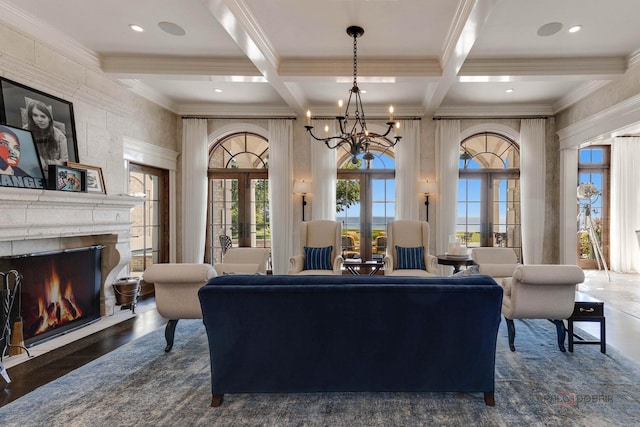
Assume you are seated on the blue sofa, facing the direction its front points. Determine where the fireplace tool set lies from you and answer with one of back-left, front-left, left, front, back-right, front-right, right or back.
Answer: left

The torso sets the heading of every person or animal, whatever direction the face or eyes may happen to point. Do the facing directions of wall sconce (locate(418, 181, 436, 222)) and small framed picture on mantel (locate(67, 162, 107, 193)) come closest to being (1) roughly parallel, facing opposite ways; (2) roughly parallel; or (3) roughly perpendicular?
roughly perpendicular

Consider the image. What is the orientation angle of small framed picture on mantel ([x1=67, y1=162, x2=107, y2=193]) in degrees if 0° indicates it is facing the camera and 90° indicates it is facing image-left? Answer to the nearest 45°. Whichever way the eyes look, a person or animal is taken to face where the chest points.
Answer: approximately 315°

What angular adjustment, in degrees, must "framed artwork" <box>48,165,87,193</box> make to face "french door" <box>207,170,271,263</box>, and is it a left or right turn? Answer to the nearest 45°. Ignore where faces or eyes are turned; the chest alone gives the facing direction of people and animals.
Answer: approximately 90° to its left

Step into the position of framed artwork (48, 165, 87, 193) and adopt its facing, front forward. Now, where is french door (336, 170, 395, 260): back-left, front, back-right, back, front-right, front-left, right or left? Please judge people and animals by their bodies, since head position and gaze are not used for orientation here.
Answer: front-left

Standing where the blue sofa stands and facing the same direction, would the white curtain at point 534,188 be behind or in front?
in front

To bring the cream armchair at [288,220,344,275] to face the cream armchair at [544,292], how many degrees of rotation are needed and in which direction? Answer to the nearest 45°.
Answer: approximately 45° to its left

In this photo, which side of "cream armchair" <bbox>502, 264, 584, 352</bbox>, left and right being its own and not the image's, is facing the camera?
left

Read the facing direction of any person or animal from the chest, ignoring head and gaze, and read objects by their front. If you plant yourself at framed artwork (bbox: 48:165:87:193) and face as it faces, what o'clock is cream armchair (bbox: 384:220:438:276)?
The cream armchair is roughly at 11 o'clock from the framed artwork.

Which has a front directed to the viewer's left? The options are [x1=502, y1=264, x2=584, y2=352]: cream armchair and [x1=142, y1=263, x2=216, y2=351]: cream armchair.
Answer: [x1=502, y1=264, x2=584, y2=352]: cream armchair

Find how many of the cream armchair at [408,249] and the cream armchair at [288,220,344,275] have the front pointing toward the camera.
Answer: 2

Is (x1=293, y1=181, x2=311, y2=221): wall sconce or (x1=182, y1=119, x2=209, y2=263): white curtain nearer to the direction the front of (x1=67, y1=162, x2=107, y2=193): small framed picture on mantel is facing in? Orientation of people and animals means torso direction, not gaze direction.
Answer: the wall sconce

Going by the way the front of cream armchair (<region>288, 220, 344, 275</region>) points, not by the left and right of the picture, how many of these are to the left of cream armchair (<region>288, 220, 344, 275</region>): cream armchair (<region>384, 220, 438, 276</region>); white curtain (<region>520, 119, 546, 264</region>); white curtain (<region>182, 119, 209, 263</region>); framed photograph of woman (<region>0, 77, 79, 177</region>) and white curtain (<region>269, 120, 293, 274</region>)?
2

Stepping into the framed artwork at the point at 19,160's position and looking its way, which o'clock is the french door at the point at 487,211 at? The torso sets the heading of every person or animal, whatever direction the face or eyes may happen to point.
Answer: The french door is roughly at 11 o'clock from the framed artwork.

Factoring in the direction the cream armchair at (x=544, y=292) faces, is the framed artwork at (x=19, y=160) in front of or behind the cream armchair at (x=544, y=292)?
in front

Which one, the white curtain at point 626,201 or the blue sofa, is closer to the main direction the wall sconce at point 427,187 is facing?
the blue sofa

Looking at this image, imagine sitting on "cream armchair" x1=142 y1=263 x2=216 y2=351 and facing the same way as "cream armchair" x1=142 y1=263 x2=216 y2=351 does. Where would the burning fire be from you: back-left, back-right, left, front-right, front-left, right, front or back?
back-left
